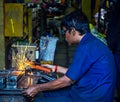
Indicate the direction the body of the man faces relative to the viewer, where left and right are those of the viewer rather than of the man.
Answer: facing away from the viewer and to the left of the viewer

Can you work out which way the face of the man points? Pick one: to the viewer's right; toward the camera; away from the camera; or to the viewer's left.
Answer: to the viewer's left
